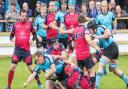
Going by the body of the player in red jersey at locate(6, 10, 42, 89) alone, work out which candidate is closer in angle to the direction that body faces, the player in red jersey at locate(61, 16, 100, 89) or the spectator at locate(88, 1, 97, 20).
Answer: the player in red jersey

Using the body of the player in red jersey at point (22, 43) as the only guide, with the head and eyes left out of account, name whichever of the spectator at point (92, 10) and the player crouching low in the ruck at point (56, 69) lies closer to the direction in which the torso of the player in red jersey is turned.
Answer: the player crouching low in the ruck

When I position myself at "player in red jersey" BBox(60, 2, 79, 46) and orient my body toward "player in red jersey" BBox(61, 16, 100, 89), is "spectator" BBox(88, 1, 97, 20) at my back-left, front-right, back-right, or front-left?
back-left

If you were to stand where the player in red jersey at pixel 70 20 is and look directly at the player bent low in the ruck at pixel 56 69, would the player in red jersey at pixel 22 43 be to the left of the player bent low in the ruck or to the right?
right

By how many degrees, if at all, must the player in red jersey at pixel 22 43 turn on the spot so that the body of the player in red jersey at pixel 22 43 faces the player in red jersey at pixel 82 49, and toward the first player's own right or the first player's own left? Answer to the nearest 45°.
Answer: approximately 45° to the first player's own left
